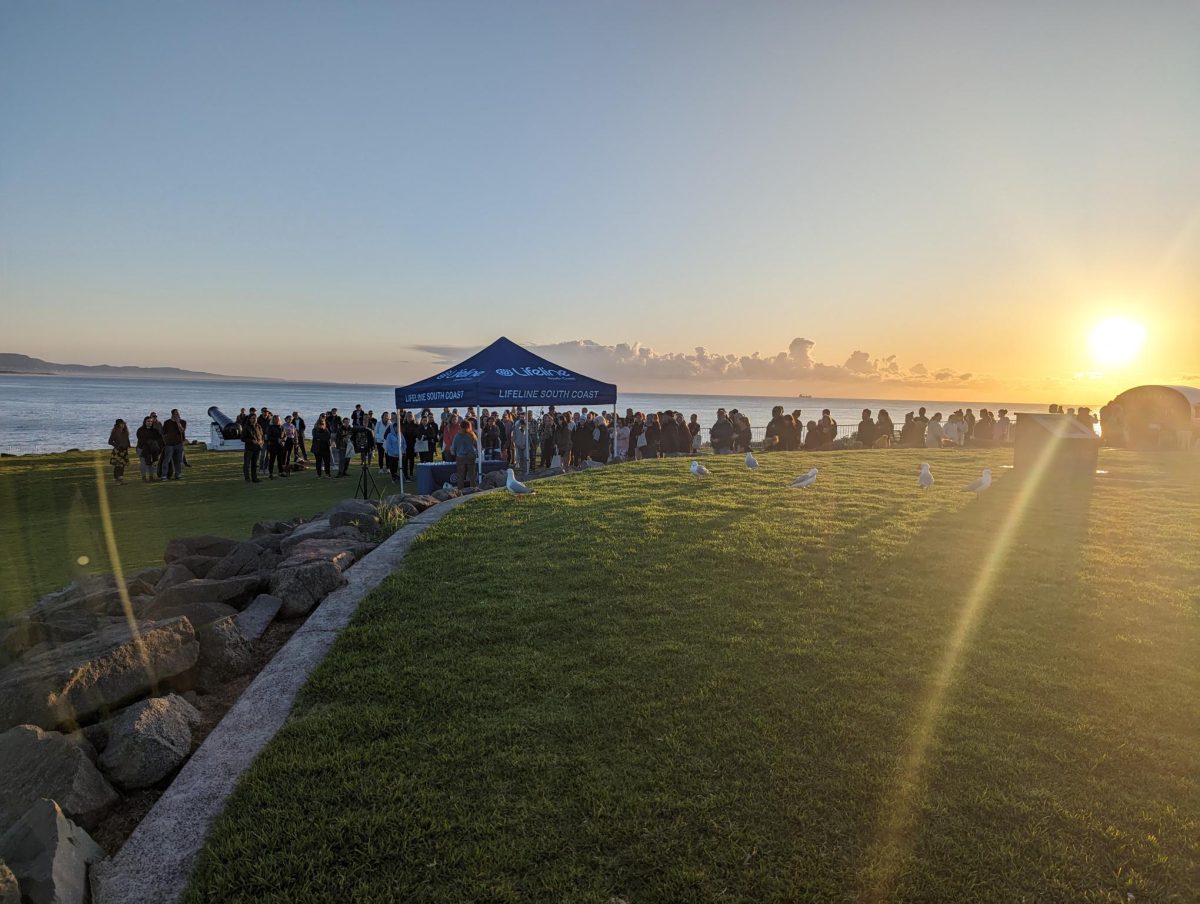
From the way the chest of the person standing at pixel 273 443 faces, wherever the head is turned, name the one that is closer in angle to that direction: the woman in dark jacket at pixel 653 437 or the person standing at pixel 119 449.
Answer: the woman in dark jacket

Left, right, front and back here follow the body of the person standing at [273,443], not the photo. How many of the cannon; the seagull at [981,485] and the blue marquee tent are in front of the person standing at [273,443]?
2

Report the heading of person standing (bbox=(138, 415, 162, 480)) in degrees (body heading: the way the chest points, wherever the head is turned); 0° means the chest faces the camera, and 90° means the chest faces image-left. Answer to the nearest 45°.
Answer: approximately 315°

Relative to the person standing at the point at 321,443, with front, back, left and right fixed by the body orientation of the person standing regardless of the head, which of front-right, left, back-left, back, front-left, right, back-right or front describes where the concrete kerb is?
front-right

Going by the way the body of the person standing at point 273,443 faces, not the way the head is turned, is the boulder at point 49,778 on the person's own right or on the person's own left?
on the person's own right

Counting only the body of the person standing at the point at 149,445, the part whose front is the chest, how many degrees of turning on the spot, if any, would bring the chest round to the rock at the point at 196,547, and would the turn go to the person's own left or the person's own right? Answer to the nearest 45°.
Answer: approximately 45° to the person's own right
